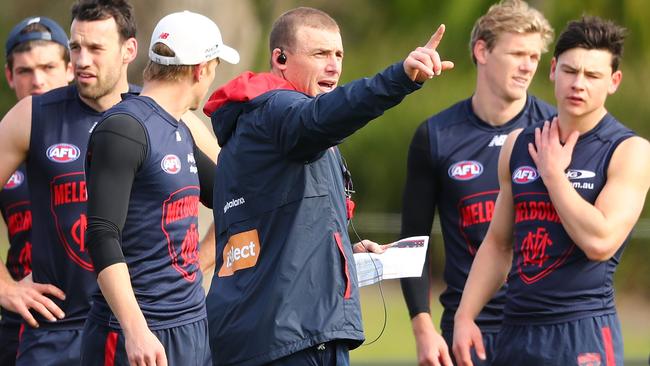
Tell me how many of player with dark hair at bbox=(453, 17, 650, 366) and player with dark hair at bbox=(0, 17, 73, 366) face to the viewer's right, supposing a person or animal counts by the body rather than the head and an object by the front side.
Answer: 0

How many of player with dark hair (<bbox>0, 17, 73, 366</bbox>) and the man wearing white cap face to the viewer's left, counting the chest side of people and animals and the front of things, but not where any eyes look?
0

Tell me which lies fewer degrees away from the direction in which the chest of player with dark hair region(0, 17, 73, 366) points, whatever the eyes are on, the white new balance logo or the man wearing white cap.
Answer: the man wearing white cap

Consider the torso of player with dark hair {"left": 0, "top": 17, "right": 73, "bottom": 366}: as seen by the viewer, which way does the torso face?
toward the camera

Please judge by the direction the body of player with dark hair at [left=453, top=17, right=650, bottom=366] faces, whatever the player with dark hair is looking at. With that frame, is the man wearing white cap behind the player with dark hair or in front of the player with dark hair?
in front

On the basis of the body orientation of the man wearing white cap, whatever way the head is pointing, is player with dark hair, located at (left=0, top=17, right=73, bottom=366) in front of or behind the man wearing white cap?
behind

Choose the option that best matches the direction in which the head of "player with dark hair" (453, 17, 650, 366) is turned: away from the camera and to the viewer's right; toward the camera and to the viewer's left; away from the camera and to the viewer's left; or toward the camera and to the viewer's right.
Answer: toward the camera and to the viewer's left

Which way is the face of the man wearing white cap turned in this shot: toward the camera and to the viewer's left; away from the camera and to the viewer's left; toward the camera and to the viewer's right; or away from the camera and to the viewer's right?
away from the camera and to the viewer's right

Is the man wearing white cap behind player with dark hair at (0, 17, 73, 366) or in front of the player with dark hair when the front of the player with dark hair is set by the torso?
in front

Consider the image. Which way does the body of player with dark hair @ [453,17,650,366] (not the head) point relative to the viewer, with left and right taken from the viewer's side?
facing the viewer and to the left of the viewer
